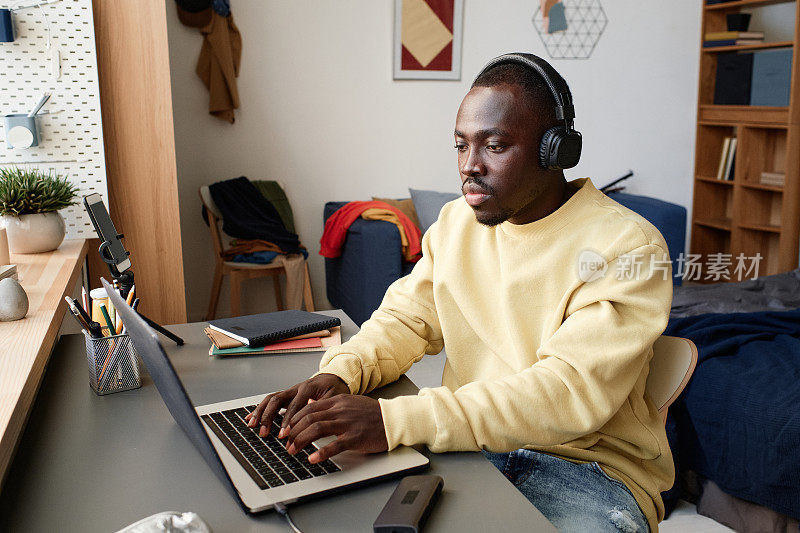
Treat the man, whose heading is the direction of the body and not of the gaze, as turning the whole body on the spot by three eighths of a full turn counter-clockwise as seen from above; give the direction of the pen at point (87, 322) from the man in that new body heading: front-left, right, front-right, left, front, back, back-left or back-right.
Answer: back

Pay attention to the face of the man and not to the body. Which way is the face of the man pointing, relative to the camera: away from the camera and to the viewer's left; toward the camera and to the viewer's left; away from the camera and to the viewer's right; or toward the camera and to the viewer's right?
toward the camera and to the viewer's left

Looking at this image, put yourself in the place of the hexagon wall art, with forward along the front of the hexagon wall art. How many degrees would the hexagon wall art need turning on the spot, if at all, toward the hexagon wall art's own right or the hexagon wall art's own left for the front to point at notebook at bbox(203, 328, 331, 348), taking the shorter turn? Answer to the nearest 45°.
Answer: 0° — it already faces it

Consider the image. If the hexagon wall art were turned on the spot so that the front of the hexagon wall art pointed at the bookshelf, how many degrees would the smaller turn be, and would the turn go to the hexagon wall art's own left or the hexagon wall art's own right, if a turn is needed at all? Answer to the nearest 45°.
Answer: approximately 90° to the hexagon wall art's own left

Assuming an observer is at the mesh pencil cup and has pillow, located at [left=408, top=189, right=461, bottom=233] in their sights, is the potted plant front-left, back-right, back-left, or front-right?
front-left

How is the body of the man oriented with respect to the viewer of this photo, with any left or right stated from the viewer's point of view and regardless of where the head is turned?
facing the viewer and to the left of the viewer

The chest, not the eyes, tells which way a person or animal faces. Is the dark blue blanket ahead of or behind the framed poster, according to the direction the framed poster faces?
ahead

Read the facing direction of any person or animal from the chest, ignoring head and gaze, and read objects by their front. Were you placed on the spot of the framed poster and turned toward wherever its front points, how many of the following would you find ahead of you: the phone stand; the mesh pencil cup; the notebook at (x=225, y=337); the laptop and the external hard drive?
5

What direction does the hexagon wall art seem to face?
toward the camera

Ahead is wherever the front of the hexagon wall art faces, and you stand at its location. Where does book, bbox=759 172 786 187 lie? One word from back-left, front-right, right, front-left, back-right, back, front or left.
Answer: left
